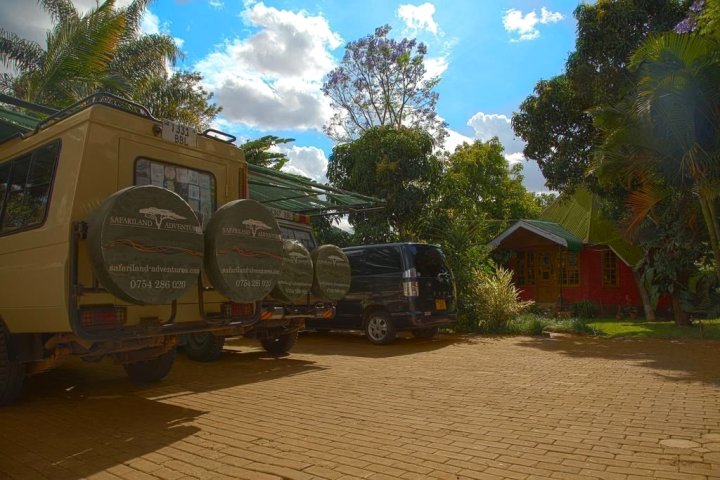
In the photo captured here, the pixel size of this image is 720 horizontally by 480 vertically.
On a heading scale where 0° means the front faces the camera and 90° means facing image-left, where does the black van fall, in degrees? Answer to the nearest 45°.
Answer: approximately 135°

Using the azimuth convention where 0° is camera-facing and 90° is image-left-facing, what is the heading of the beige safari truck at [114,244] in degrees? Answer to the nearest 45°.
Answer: approximately 135°

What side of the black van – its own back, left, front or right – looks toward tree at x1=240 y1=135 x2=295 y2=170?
front

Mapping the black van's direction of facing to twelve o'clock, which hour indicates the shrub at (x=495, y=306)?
The shrub is roughly at 3 o'clock from the black van.

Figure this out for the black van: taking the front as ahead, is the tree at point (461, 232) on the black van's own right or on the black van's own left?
on the black van's own right

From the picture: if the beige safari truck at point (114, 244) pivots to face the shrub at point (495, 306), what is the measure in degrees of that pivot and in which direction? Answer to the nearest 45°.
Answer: approximately 90° to its right

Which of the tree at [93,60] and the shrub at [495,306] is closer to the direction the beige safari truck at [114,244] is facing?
the tree

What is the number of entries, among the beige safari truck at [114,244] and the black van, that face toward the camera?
0
